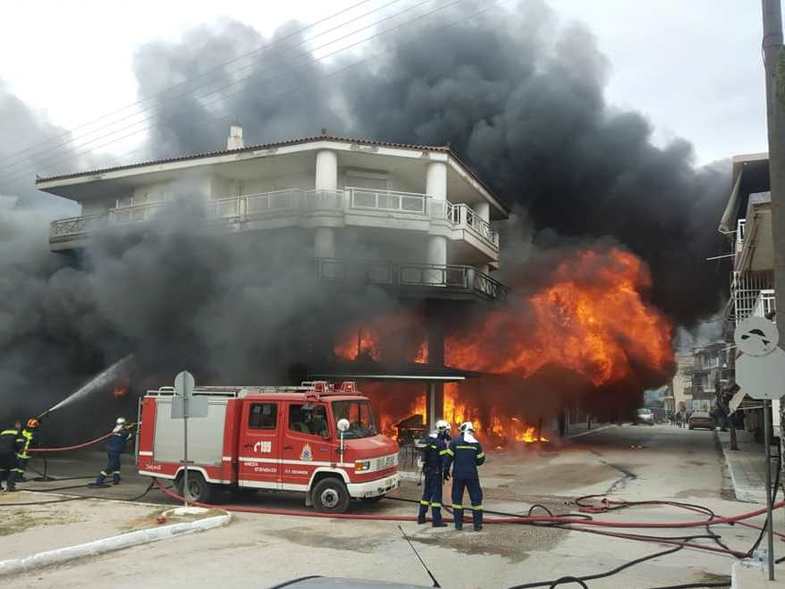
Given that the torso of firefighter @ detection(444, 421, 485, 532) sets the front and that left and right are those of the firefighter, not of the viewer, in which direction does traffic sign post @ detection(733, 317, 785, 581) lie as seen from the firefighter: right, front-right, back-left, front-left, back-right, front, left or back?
back-right

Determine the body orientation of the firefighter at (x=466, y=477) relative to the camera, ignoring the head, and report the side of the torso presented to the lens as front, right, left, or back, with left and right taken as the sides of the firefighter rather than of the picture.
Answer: back

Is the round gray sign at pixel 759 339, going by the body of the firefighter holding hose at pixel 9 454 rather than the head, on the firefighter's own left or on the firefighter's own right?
on the firefighter's own right

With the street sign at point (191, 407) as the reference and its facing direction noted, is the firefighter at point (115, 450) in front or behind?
in front

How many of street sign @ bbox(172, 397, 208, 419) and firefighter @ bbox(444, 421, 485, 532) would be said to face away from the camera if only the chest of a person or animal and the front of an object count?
2

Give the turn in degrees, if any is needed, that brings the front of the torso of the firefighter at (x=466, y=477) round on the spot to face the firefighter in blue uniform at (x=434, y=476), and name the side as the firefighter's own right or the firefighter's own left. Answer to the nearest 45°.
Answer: approximately 45° to the firefighter's own left

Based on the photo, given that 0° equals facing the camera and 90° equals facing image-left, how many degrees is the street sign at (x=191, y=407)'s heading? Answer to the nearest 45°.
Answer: approximately 180°

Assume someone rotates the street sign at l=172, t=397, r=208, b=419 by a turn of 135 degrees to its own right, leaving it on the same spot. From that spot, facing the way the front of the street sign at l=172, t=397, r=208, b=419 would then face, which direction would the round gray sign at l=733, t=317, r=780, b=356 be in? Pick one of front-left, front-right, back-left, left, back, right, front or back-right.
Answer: front

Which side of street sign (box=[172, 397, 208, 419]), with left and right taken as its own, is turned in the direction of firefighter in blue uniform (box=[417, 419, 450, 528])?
right

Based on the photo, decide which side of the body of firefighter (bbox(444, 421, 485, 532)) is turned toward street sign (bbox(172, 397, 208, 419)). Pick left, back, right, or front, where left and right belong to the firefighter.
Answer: left

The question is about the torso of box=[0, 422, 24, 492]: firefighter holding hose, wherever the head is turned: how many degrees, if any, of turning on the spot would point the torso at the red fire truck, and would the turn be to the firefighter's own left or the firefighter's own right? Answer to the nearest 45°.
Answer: approximately 90° to the firefighter's own right

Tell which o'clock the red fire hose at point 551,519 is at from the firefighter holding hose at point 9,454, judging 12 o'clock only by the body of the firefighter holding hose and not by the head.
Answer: The red fire hose is roughly at 3 o'clock from the firefighter holding hose.
